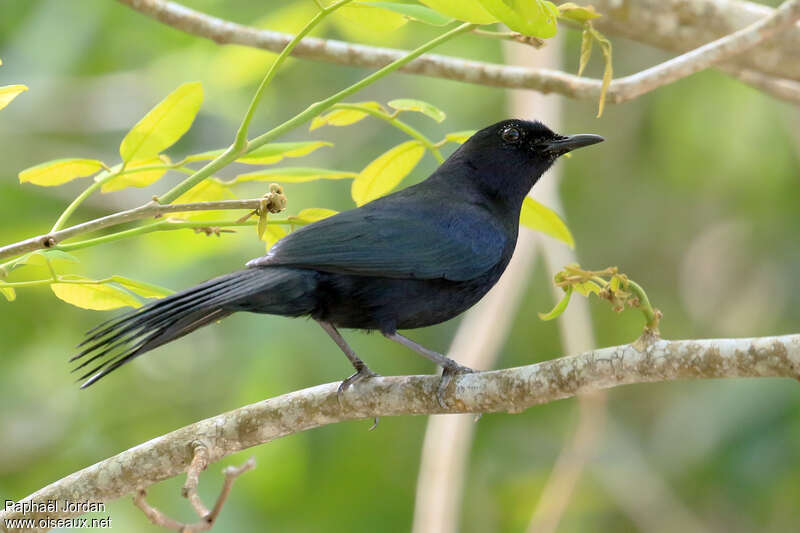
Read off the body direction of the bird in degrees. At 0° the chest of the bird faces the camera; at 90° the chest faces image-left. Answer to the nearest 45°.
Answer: approximately 270°

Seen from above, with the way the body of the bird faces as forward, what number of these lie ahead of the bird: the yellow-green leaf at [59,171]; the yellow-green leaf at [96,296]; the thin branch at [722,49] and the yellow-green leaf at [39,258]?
1

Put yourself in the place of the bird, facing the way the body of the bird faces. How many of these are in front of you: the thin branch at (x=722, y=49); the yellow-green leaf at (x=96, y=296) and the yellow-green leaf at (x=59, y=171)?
1

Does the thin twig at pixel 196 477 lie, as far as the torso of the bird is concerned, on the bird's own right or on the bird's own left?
on the bird's own right

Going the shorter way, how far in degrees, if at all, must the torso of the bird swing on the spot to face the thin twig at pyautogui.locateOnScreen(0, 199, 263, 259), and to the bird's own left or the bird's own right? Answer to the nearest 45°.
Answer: approximately 135° to the bird's own right

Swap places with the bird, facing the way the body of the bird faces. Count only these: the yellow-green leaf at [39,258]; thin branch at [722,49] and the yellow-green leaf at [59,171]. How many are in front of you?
1

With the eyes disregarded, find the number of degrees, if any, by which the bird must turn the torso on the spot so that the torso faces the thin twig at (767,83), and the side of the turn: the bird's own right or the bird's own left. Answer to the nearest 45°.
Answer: approximately 45° to the bird's own left

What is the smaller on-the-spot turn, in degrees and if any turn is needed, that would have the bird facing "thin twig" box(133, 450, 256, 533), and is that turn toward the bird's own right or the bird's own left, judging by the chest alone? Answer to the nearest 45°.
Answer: approximately 135° to the bird's own right

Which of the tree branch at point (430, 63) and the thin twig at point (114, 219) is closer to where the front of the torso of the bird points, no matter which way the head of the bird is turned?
the tree branch

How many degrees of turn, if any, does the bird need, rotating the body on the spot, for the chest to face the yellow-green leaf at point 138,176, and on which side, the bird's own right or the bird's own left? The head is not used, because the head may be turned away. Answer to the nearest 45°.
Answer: approximately 135° to the bird's own right

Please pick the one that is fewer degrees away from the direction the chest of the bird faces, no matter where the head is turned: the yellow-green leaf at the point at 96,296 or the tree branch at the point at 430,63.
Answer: the tree branch
